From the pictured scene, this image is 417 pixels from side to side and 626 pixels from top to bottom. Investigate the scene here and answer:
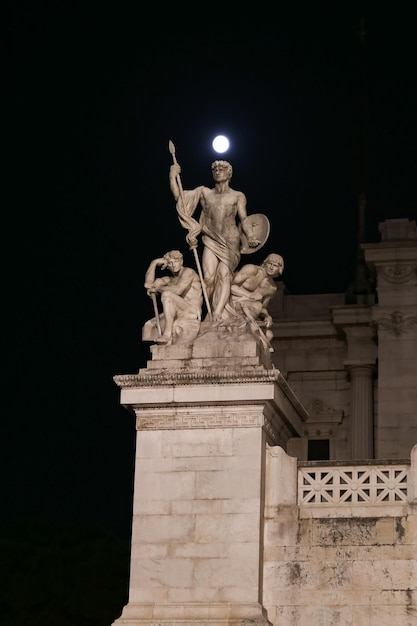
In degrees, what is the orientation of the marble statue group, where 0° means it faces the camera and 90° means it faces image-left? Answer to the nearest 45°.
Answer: approximately 0°
